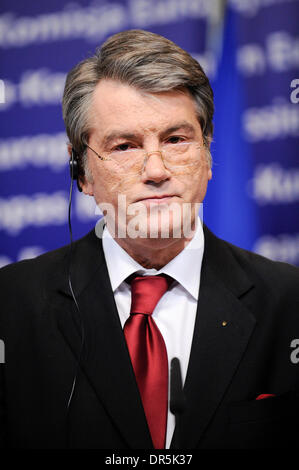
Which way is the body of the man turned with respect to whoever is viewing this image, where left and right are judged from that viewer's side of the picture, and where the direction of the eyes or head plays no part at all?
facing the viewer
